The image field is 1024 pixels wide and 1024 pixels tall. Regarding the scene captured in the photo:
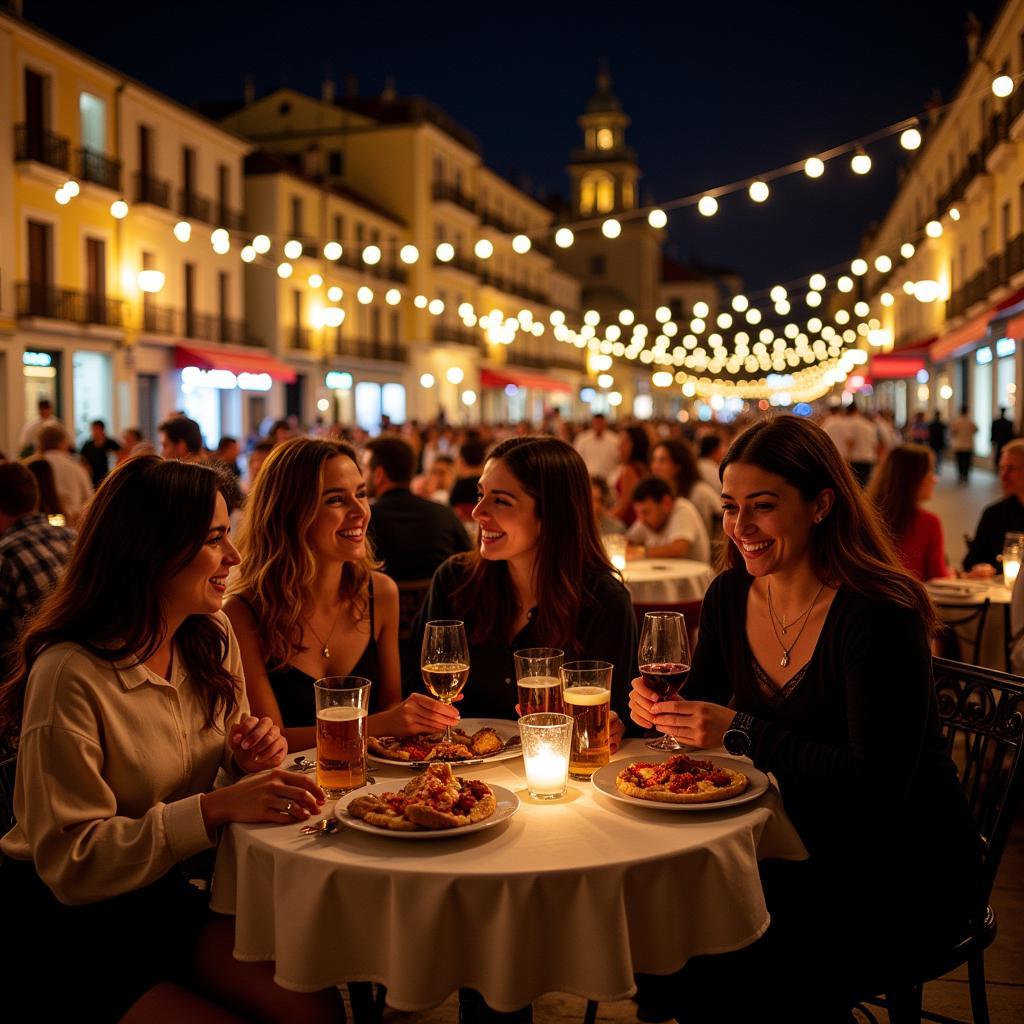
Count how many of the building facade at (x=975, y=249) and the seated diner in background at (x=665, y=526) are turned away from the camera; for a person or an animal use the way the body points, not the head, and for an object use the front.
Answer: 0

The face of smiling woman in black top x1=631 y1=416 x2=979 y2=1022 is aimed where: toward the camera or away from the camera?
toward the camera

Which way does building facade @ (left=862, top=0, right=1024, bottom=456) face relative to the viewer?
to the viewer's left

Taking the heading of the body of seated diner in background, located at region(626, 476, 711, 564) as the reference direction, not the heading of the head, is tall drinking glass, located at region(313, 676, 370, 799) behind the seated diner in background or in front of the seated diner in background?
in front

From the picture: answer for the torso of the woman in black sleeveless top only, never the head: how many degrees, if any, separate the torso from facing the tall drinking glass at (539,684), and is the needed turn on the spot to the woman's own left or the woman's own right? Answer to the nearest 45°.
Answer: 0° — they already face it

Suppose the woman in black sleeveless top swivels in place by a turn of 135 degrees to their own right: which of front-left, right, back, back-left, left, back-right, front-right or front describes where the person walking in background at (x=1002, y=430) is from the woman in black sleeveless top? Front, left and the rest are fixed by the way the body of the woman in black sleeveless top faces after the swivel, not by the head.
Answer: back-right

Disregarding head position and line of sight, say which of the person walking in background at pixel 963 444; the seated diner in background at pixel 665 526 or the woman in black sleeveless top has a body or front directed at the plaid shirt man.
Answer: the seated diner in background

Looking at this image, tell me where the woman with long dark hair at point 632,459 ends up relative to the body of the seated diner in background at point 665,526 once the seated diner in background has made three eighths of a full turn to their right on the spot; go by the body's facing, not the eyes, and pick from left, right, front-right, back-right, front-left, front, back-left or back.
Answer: front

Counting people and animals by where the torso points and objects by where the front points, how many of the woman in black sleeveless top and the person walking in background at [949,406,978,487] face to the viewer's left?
0

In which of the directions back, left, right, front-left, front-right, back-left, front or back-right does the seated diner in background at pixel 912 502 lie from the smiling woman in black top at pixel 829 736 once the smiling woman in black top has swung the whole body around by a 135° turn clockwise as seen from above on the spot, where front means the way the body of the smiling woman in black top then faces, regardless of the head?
front

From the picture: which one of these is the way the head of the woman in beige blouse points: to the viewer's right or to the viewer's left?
to the viewer's right
